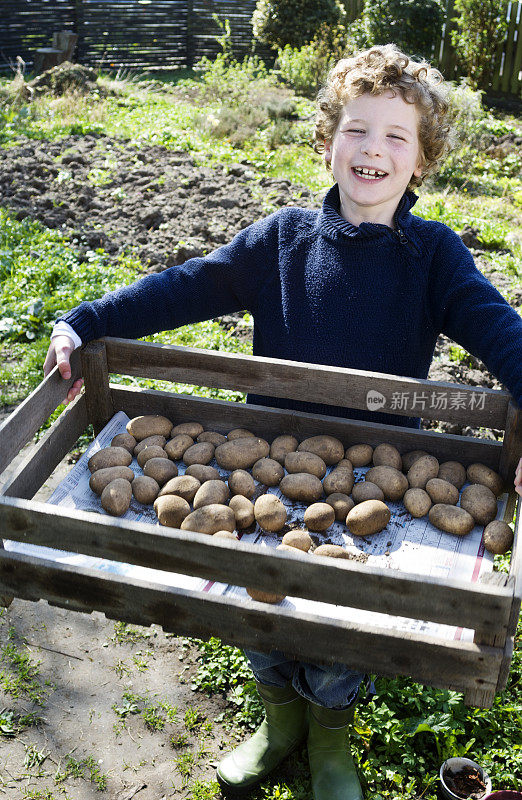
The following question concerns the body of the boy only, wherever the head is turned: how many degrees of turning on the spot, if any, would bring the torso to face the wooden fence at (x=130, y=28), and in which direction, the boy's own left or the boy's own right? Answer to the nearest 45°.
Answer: approximately 180°

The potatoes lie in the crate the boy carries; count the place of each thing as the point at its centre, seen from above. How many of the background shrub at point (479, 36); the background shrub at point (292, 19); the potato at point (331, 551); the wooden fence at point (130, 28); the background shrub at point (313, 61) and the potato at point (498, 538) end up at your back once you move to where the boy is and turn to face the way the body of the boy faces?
4

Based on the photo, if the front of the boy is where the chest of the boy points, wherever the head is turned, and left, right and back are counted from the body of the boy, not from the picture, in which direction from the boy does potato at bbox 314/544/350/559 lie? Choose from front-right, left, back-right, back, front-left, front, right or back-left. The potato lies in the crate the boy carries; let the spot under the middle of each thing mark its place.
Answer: front

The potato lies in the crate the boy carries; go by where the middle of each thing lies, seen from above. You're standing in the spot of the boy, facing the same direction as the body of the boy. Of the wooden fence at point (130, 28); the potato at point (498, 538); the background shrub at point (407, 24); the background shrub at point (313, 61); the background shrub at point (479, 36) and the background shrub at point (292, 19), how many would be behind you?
5

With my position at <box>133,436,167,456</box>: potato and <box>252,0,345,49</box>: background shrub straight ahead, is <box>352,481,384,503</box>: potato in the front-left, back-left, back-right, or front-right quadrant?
back-right

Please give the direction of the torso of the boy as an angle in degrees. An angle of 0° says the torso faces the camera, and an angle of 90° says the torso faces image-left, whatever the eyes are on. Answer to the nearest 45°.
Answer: approximately 0°

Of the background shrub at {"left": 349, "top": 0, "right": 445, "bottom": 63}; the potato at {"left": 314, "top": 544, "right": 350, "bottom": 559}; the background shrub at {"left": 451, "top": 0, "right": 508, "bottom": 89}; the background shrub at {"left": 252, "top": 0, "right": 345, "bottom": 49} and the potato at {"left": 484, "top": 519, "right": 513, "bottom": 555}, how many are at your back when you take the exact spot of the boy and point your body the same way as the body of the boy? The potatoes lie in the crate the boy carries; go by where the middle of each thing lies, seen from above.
3

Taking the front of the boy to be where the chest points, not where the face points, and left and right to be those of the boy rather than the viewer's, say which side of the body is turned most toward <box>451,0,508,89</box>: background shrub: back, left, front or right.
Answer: back

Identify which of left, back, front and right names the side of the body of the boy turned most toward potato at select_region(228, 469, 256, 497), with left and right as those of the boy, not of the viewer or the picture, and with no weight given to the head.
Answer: front

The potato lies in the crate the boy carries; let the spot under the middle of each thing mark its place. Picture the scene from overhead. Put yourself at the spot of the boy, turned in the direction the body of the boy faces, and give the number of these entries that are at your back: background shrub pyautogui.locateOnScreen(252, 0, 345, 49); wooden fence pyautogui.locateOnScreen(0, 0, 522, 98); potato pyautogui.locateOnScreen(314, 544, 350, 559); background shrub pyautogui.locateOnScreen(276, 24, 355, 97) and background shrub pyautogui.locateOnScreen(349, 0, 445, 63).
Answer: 4

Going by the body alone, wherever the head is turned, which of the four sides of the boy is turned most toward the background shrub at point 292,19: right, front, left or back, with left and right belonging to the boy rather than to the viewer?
back
